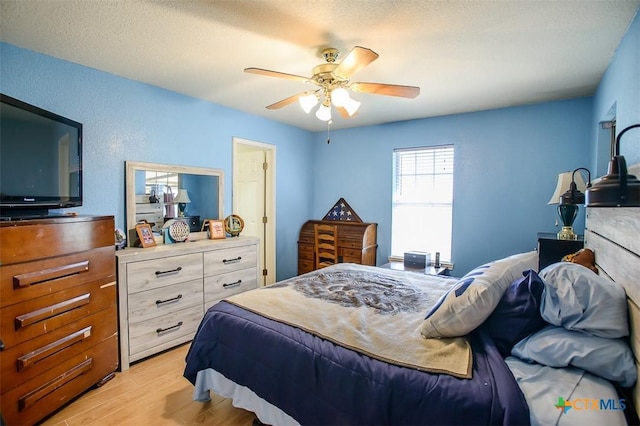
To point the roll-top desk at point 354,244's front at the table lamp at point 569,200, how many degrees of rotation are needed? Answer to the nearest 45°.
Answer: approximately 45° to its left

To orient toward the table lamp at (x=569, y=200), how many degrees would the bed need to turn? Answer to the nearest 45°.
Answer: approximately 135° to its right

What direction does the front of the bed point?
to the viewer's left

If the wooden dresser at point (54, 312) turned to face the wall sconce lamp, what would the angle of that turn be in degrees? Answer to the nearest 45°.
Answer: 0° — it already faces it

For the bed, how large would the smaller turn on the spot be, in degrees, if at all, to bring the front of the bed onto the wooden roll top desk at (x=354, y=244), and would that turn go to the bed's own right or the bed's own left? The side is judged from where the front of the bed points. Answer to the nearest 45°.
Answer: approximately 90° to the bed's own right

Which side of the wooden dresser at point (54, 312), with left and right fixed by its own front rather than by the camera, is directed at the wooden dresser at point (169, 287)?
left

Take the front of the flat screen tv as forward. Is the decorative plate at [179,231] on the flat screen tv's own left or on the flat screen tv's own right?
on the flat screen tv's own left

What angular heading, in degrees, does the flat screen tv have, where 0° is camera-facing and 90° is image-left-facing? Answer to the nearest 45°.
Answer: approximately 315°

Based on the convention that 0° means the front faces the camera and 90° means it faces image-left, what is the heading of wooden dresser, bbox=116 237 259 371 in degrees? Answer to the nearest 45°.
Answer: approximately 315°

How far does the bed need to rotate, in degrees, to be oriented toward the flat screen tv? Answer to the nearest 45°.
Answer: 0° — it already faces it

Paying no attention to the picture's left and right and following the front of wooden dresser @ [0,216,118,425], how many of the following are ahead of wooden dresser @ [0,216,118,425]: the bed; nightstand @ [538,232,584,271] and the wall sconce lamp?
3
